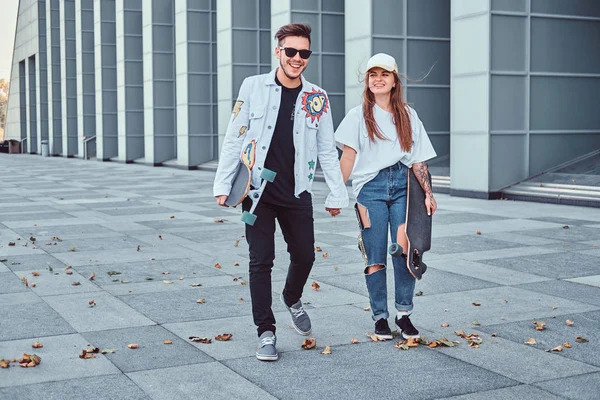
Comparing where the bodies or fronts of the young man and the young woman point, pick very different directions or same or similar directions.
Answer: same or similar directions

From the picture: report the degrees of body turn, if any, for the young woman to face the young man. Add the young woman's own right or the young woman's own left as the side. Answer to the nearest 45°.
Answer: approximately 45° to the young woman's own right

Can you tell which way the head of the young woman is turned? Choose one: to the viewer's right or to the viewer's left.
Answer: to the viewer's left

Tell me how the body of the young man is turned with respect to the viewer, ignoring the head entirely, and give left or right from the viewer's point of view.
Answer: facing the viewer

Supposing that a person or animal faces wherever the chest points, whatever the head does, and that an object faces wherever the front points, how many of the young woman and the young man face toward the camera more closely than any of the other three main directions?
2

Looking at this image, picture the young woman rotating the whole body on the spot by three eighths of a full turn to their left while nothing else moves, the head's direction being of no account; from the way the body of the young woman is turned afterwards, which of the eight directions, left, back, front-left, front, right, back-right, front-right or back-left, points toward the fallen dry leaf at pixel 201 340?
back-left
